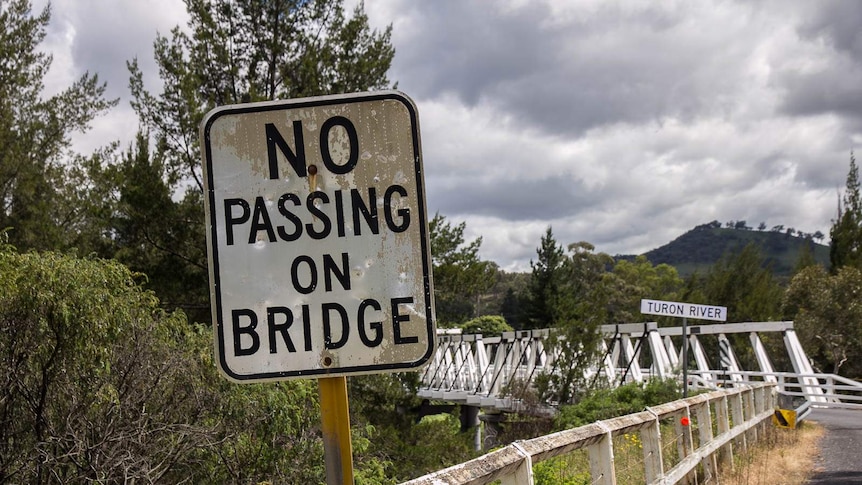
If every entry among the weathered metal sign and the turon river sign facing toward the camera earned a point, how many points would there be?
2

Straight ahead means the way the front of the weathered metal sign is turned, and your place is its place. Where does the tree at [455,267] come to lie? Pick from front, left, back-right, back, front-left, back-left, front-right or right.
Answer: back

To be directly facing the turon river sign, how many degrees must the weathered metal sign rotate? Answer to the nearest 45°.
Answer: approximately 135° to its left

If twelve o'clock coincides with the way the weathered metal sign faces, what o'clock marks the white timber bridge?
The white timber bridge is roughly at 7 o'clock from the weathered metal sign.

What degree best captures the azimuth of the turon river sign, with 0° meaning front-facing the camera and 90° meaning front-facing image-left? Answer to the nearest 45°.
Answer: approximately 0°

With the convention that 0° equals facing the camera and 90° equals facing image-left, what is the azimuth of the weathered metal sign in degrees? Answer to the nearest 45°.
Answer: approximately 0°
